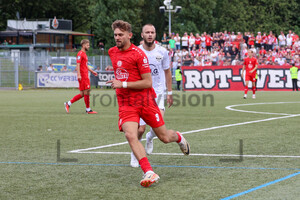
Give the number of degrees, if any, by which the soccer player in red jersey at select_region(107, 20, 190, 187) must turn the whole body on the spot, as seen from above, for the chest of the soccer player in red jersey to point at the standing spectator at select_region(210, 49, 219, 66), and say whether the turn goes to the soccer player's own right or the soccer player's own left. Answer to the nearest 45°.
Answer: approximately 135° to the soccer player's own right

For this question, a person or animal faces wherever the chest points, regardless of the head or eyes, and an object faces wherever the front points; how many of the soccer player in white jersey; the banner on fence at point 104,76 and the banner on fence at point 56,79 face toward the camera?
3

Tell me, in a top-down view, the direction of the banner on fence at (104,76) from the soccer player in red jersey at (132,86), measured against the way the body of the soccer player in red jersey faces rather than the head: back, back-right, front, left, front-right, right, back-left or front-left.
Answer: back-right

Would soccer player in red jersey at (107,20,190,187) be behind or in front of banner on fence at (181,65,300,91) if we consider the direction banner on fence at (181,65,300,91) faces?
in front

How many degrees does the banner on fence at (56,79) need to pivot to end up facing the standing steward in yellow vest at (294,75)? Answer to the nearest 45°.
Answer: approximately 45° to its left

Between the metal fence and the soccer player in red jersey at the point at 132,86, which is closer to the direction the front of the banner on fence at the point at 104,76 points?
the soccer player in red jersey
